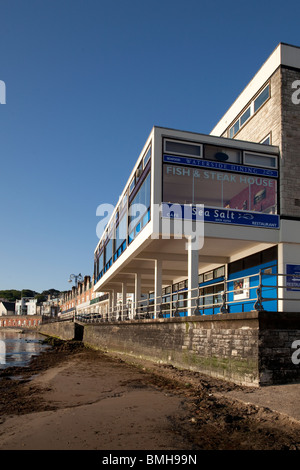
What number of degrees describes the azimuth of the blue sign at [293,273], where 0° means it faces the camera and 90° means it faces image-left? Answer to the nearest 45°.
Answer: approximately 0°

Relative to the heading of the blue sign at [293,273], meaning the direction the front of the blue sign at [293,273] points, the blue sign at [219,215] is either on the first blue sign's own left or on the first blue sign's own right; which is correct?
on the first blue sign's own right

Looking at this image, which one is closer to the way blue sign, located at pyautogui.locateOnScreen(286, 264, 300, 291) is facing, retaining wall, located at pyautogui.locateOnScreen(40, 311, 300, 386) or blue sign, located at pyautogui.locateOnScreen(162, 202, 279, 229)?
the retaining wall
